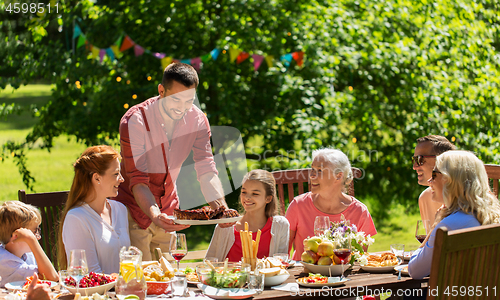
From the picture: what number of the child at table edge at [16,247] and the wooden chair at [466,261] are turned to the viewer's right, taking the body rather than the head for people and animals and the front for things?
1

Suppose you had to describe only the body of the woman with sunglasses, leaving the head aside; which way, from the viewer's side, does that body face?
to the viewer's left

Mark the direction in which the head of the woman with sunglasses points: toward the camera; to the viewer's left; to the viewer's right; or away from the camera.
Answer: to the viewer's left

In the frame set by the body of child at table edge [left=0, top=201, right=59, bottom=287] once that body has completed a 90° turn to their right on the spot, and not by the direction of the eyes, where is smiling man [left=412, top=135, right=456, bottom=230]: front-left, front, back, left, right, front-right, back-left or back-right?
left

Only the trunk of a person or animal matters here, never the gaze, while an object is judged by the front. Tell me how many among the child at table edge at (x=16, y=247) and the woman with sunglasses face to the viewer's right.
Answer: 1

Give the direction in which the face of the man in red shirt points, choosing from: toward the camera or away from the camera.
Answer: toward the camera

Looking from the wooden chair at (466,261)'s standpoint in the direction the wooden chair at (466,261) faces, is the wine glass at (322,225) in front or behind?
in front

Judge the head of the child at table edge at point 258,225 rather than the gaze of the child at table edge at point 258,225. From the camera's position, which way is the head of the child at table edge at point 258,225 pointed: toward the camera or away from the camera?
toward the camera

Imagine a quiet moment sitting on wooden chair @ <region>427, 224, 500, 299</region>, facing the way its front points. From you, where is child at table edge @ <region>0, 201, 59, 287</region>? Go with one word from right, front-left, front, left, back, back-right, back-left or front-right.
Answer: front-left

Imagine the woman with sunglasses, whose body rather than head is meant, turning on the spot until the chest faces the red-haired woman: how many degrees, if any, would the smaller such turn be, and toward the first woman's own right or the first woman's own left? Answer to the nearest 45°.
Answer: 0° — they already face them

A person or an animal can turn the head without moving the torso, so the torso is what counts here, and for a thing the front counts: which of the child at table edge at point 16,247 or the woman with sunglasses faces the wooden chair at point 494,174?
the child at table edge

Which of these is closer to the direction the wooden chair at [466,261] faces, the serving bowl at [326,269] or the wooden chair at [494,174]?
the serving bowl

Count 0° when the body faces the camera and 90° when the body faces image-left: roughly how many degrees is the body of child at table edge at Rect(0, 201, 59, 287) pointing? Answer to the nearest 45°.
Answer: approximately 270°

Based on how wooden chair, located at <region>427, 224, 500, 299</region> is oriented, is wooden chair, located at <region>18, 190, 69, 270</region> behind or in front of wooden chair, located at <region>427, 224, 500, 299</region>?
in front
